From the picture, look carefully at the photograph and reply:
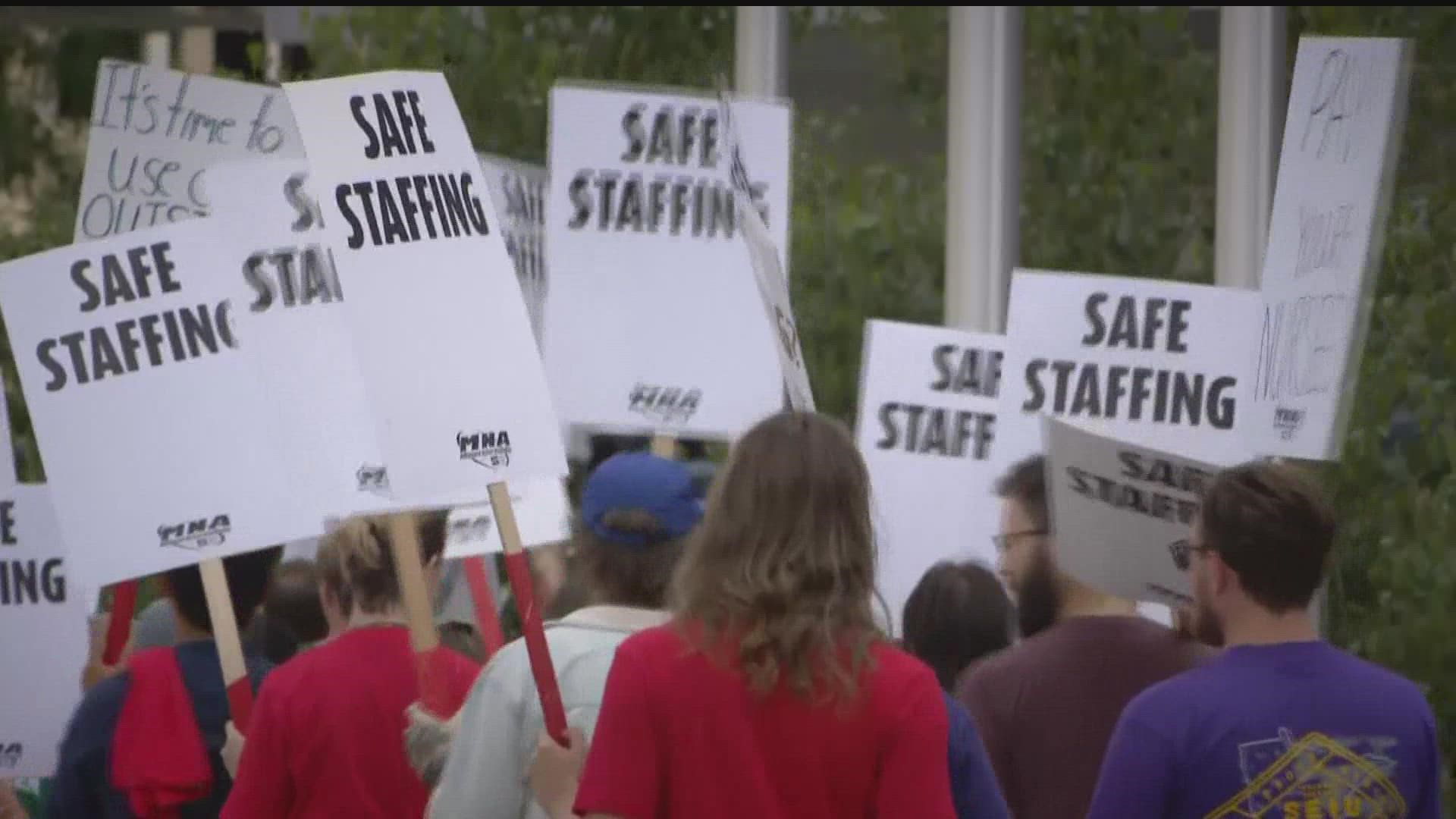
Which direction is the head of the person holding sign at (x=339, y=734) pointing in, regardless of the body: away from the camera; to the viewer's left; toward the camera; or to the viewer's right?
away from the camera

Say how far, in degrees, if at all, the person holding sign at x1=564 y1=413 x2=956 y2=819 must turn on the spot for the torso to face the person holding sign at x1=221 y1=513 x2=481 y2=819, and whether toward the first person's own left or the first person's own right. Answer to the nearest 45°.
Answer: approximately 45° to the first person's own left

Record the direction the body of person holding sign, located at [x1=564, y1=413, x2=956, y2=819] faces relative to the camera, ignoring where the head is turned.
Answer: away from the camera

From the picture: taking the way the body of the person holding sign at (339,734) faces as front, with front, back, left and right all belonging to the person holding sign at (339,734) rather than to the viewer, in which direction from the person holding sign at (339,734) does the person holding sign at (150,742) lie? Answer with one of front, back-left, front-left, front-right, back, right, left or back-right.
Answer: front-left

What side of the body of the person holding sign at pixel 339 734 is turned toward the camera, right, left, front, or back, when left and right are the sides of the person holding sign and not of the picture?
back

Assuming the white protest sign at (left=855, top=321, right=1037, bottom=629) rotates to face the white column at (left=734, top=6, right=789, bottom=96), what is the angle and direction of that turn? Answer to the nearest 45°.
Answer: approximately 180°

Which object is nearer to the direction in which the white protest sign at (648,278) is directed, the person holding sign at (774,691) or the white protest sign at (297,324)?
the person holding sign

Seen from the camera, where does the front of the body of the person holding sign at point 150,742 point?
away from the camera
